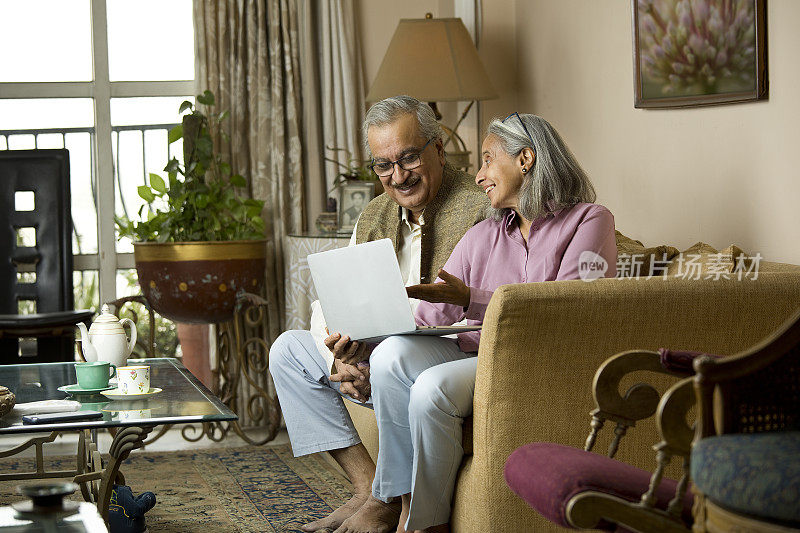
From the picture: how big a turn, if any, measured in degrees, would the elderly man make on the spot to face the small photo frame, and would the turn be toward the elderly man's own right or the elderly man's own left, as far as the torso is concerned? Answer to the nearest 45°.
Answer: approximately 135° to the elderly man's own right

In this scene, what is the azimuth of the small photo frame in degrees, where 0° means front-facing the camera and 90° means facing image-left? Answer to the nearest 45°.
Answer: approximately 0°

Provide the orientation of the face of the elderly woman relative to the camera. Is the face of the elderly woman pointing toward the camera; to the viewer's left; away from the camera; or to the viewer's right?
to the viewer's left

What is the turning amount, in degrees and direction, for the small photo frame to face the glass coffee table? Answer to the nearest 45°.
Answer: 0° — it already faces it

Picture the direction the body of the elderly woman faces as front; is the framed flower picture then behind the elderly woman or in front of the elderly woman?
behind

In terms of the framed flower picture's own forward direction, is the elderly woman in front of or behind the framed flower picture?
in front

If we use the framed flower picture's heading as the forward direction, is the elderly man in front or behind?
in front
